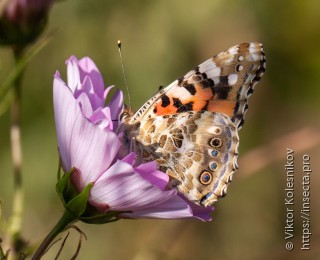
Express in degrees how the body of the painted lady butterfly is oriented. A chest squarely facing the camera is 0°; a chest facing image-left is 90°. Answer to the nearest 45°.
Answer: approximately 90°
